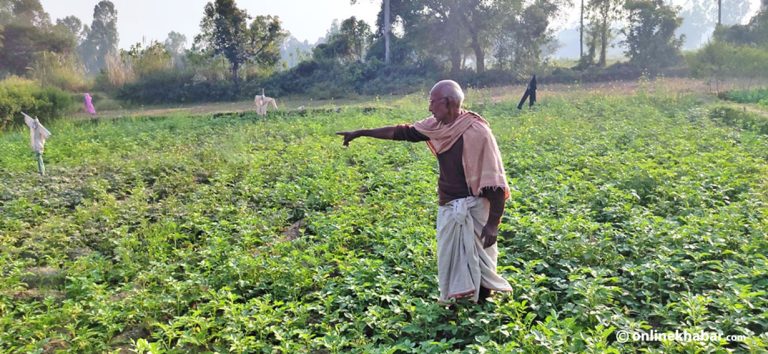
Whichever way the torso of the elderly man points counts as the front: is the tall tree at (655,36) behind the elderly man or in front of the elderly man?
behind

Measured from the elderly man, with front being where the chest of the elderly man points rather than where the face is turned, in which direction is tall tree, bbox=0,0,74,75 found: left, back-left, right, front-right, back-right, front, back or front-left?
right

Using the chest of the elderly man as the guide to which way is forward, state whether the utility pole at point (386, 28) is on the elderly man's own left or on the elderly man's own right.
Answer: on the elderly man's own right

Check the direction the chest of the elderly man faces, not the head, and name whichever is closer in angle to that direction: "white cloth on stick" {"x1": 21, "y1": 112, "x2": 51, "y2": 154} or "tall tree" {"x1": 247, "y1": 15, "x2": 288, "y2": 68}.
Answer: the white cloth on stick

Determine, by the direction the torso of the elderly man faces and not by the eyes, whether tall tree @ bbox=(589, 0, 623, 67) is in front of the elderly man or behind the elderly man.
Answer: behind

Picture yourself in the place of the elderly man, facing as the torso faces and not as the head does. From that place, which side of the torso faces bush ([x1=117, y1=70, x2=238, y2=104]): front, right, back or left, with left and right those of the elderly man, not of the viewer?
right

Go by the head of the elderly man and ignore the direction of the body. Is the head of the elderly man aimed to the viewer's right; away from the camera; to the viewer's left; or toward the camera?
to the viewer's left

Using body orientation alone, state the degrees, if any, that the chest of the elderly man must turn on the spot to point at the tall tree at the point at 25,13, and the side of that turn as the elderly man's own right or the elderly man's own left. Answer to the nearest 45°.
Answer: approximately 90° to the elderly man's own right

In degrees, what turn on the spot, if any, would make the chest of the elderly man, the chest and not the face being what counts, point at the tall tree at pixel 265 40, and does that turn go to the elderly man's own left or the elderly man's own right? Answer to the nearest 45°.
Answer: approximately 135° to the elderly man's own right

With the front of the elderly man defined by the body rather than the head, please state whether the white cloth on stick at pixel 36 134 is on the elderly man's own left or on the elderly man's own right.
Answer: on the elderly man's own right

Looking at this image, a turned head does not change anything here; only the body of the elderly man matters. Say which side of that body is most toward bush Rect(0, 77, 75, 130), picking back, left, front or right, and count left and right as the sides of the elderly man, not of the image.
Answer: right

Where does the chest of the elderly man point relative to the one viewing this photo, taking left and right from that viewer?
facing the viewer and to the left of the viewer

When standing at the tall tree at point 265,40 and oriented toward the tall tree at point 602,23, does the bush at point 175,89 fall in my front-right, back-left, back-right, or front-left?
back-right

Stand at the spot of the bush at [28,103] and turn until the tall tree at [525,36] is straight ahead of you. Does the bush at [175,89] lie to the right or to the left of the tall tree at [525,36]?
left
